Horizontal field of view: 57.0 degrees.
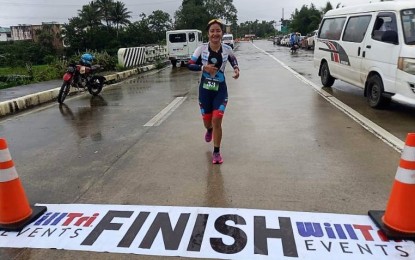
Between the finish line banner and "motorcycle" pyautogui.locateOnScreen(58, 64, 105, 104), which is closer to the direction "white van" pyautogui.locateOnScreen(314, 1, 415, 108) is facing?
the finish line banner

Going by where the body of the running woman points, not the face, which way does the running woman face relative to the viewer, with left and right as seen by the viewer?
facing the viewer

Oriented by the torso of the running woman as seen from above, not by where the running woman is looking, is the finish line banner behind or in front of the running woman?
in front

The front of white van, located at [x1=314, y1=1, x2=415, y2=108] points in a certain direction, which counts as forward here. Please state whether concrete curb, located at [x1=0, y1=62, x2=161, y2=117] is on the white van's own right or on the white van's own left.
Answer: on the white van's own right

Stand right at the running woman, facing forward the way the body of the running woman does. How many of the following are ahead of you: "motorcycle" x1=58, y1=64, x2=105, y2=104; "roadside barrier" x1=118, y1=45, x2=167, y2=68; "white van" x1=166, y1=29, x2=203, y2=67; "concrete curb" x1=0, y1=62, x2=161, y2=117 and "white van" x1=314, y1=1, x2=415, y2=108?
0

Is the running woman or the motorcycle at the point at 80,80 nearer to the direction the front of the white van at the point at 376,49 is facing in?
the running woman

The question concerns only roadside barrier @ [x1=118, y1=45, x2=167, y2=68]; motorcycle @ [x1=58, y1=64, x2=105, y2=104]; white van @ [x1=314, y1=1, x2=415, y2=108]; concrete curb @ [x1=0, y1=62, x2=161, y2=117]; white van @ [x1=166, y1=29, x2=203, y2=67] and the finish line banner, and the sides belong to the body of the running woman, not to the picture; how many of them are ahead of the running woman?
1

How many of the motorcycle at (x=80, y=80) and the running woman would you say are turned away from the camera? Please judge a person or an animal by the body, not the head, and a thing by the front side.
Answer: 0

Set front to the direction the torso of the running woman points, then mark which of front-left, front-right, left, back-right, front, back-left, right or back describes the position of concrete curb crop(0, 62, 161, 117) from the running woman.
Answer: back-right

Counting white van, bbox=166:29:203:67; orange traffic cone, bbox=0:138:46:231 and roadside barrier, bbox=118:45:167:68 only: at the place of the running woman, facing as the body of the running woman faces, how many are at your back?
2

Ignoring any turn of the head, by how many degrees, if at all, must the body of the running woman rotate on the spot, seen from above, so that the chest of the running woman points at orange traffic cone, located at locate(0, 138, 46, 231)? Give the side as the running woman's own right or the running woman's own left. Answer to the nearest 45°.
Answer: approximately 45° to the running woman's own right

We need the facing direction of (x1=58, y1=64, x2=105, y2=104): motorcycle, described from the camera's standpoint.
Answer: facing the viewer and to the left of the viewer

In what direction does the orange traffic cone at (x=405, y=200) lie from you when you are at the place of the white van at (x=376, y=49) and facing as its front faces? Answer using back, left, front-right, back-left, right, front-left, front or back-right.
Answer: front-right

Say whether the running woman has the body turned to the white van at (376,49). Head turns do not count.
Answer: no

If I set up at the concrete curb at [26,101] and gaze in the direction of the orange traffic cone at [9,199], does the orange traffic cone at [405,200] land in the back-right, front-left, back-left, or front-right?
front-left

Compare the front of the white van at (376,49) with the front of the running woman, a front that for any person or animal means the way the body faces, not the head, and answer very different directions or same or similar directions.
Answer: same or similar directions

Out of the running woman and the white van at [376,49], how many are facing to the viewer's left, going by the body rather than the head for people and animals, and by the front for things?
0

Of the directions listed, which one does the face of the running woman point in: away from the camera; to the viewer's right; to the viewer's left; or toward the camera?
toward the camera
